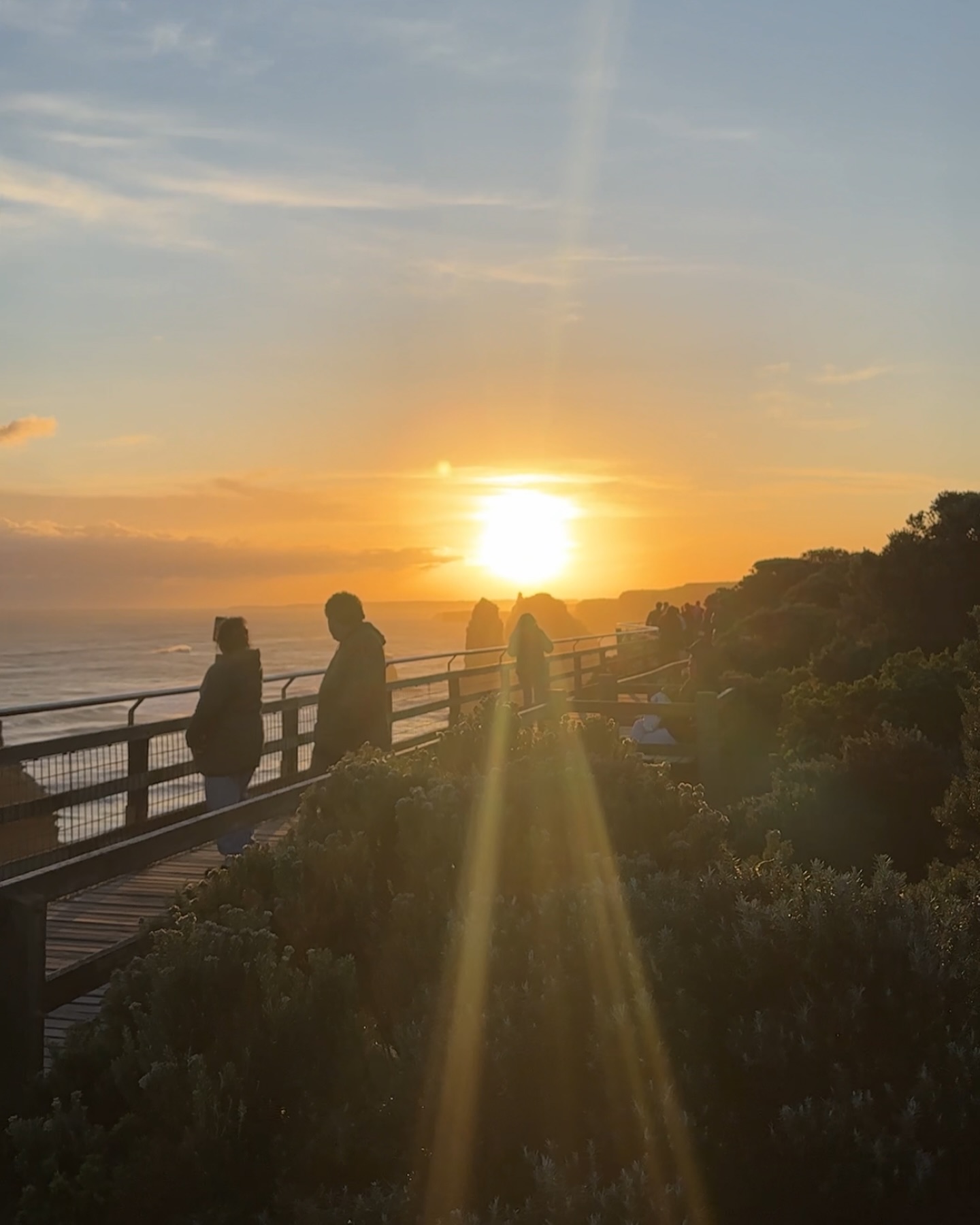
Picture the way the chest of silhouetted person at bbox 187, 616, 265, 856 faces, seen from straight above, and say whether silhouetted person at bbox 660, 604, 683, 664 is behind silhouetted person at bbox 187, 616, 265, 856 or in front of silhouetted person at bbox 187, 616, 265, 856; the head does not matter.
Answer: behind

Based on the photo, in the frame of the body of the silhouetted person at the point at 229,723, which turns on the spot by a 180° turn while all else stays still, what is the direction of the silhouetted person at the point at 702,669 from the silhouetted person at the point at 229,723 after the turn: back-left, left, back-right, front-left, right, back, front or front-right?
front

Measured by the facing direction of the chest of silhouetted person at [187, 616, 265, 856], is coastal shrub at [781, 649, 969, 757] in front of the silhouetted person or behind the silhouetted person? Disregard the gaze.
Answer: behind
